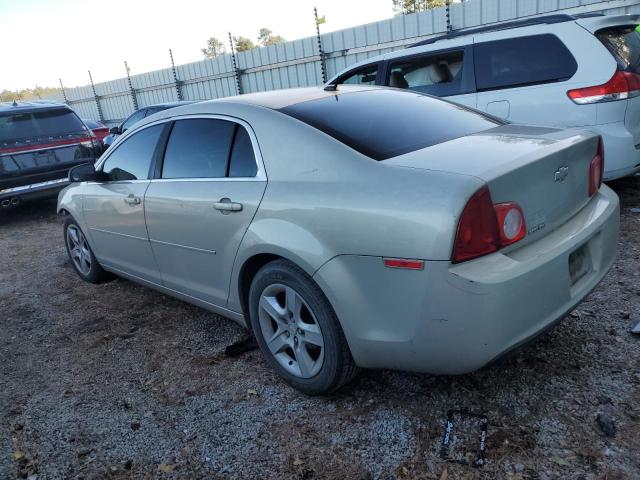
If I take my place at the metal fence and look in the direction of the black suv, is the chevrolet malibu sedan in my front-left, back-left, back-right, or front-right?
front-left

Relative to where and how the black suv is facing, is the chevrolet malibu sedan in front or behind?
behind

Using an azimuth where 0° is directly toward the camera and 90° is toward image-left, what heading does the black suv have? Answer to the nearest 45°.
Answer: approximately 135°

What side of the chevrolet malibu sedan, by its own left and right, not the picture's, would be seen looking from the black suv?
front

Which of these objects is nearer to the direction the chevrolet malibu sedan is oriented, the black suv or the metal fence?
the black suv

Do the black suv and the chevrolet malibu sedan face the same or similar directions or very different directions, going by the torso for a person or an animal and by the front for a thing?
same or similar directions

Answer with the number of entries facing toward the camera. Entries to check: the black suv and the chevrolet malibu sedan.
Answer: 0

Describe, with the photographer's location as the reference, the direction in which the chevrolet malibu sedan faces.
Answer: facing away from the viewer and to the left of the viewer

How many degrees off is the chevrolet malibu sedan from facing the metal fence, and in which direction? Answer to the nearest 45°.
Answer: approximately 45° to its right

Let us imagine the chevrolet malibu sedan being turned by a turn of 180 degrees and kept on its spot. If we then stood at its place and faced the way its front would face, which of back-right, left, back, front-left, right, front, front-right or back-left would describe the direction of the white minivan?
left

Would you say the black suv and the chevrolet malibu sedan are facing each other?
no
